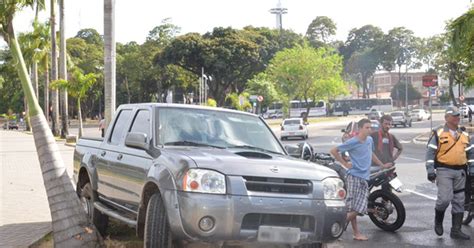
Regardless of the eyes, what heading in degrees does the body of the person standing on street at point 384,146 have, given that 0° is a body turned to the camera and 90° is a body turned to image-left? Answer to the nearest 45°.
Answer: approximately 0°

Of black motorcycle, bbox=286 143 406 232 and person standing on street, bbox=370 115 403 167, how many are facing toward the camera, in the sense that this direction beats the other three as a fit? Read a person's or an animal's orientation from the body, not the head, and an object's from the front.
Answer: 1

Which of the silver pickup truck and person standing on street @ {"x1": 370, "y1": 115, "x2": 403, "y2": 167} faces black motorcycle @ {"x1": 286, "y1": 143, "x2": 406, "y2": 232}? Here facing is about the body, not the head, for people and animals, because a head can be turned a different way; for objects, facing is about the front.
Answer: the person standing on street

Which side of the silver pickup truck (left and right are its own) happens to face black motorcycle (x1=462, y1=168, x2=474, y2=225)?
left

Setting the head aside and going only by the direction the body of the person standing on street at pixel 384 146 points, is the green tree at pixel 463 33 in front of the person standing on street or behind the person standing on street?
behind
